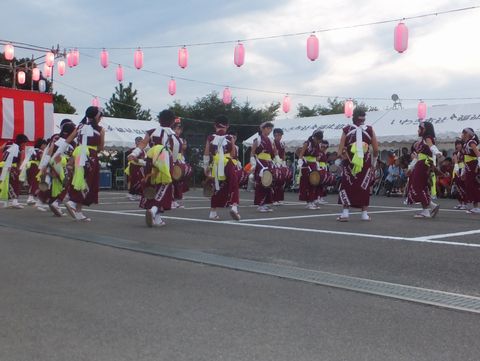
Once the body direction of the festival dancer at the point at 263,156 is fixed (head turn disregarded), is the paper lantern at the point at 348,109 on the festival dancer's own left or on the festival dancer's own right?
on the festival dancer's own left

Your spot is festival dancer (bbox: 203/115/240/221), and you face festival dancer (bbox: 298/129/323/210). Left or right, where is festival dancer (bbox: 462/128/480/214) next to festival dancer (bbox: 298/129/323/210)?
right

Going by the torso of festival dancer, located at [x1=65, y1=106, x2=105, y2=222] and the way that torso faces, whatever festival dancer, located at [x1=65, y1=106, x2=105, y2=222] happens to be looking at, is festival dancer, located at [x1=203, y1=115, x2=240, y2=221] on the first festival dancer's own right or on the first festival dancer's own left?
on the first festival dancer's own right

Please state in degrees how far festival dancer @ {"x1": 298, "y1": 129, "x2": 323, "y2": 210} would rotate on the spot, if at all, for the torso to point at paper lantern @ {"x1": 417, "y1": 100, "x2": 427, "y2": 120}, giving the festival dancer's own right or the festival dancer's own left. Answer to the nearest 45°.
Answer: approximately 90° to the festival dancer's own left

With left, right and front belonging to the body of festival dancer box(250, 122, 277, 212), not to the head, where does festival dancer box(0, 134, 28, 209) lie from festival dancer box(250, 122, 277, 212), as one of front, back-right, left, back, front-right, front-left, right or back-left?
back-right

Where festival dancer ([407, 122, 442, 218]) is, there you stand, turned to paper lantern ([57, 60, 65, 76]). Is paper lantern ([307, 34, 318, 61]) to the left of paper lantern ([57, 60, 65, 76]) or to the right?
right

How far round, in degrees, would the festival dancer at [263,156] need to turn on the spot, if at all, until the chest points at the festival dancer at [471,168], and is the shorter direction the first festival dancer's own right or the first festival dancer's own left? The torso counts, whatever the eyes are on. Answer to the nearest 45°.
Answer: approximately 45° to the first festival dancer's own left

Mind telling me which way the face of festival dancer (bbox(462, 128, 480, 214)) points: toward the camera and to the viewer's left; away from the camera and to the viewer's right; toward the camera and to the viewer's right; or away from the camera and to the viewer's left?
toward the camera and to the viewer's left
